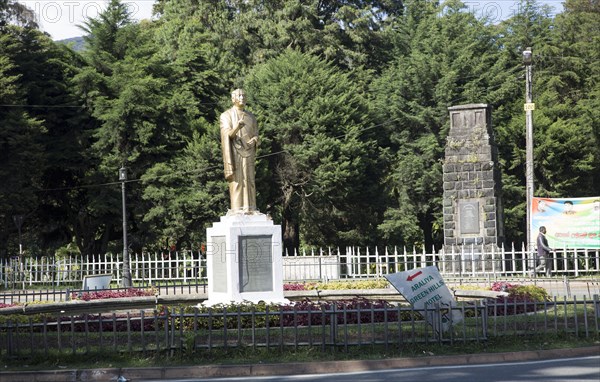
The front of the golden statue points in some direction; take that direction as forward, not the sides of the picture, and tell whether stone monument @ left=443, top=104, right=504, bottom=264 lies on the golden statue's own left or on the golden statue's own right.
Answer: on the golden statue's own left

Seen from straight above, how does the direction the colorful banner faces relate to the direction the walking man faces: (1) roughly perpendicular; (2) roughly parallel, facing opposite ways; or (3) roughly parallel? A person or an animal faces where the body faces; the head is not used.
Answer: roughly perpendicular

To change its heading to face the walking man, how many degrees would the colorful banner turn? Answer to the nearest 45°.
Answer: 0° — it already faces them

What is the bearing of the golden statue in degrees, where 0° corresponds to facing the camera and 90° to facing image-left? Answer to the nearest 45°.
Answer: approximately 315°

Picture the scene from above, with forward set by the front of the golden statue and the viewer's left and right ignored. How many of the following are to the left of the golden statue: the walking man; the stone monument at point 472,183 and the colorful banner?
3

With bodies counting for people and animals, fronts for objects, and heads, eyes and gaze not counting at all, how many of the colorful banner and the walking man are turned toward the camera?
1
